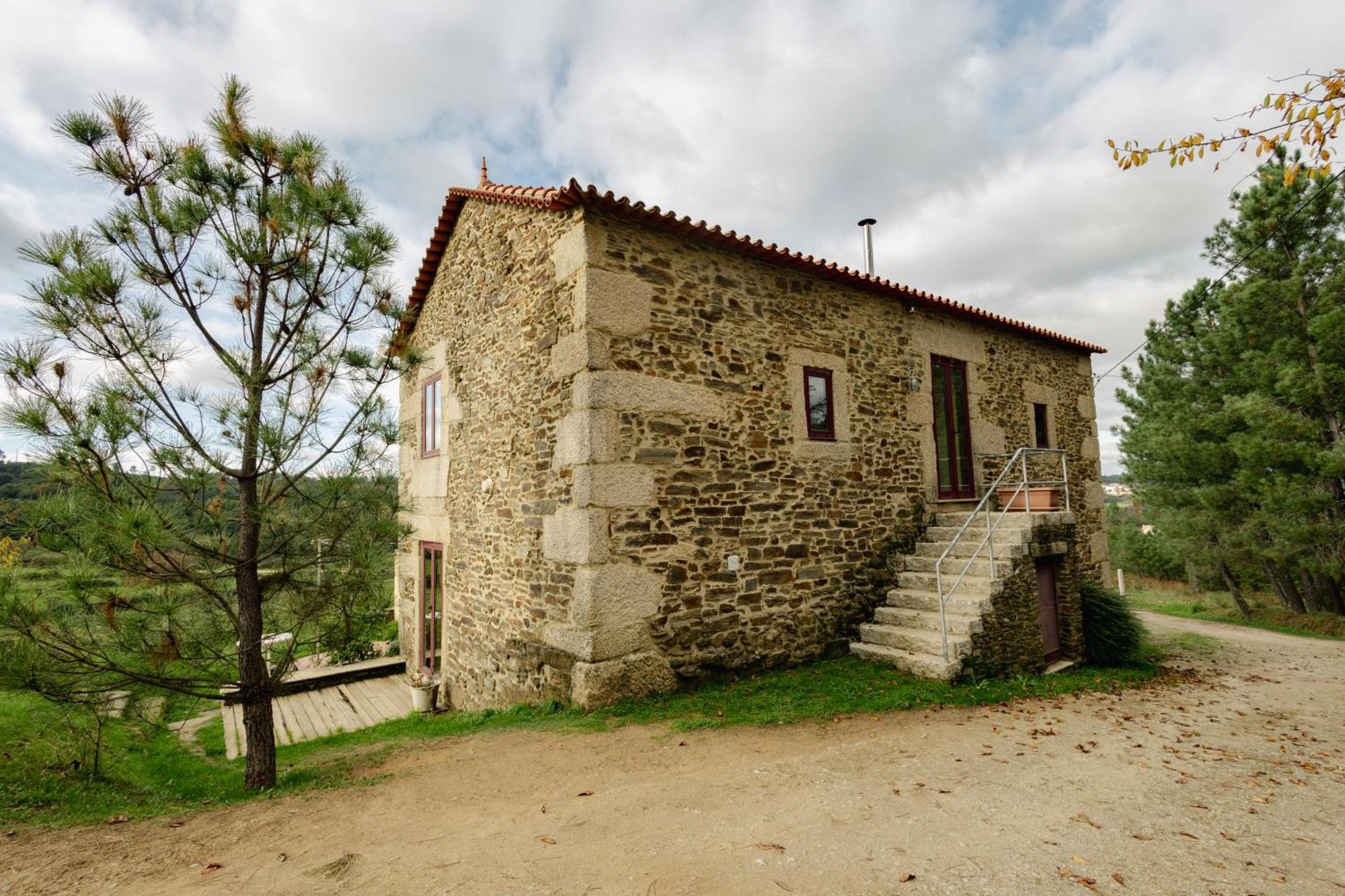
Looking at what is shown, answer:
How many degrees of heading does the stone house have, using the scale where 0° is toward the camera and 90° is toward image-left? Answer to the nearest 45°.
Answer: approximately 315°

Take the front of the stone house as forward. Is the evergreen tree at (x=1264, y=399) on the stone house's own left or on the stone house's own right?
on the stone house's own left

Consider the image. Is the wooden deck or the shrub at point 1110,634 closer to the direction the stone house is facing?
the shrub

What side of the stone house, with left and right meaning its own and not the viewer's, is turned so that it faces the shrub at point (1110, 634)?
left

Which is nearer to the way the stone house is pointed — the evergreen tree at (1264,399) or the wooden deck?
the evergreen tree

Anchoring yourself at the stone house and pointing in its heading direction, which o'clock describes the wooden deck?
The wooden deck is roughly at 3 o'clock from the stone house.
